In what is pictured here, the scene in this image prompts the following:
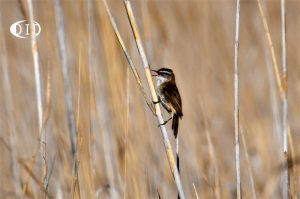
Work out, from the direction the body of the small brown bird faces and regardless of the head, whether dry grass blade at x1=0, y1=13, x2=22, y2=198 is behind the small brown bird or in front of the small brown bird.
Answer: in front

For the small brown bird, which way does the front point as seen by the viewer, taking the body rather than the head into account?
to the viewer's left
